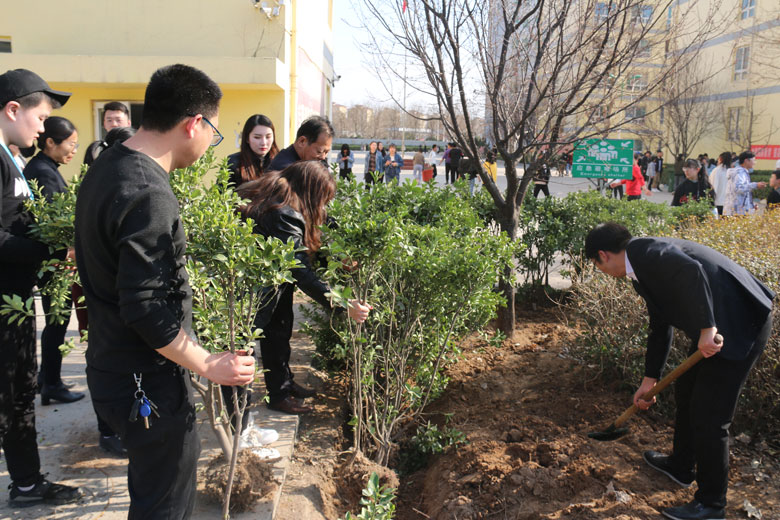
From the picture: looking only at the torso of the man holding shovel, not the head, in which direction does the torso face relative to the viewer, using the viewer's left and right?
facing to the left of the viewer

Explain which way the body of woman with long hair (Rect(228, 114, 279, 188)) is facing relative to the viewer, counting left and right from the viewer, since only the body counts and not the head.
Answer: facing the viewer and to the right of the viewer

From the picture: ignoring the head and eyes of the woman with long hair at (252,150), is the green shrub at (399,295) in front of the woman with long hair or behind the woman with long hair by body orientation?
in front

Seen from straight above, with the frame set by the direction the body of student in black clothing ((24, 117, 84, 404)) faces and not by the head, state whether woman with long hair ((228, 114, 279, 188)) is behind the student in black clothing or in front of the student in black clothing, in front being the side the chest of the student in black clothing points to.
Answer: in front

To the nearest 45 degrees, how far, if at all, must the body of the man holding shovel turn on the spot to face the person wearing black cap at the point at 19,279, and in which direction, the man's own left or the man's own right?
approximately 45° to the man's own left

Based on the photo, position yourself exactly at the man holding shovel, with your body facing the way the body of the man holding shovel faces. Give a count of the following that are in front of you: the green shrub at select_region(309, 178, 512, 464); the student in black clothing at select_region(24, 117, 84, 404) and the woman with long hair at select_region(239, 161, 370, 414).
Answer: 3

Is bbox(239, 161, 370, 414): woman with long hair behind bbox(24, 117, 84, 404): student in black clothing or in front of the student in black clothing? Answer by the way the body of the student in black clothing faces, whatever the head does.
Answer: in front

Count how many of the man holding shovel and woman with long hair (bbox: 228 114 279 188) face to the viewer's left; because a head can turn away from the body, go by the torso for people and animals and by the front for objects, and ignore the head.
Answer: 1

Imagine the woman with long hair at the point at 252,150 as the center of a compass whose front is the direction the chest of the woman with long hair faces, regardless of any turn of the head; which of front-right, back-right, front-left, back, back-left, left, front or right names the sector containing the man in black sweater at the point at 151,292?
front-right

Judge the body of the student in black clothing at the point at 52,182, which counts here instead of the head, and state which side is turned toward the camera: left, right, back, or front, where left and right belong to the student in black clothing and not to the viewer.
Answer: right
